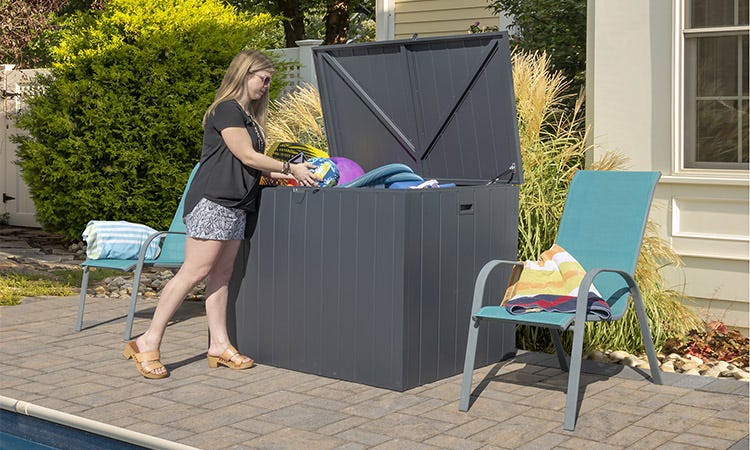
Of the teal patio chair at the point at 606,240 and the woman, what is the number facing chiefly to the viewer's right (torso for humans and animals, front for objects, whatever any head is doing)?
1

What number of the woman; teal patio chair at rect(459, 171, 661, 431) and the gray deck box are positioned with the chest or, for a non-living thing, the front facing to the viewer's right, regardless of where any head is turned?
1

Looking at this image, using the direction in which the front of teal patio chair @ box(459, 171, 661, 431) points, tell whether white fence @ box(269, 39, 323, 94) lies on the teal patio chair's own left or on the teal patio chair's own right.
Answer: on the teal patio chair's own right

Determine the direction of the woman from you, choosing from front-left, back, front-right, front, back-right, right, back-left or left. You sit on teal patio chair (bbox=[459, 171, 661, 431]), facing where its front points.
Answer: front-right

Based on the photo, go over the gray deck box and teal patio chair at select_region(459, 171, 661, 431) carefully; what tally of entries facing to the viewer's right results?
0

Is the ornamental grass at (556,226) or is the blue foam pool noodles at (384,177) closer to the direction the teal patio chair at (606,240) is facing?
the blue foam pool noodles

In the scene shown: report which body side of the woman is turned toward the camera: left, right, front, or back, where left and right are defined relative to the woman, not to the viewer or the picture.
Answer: right

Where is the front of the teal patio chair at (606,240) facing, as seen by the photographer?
facing the viewer and to the left of the viewer

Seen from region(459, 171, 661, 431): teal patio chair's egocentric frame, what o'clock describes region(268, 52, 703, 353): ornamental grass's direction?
The ornamental grass is roughly at 4 o'clock from the teal patio chair.

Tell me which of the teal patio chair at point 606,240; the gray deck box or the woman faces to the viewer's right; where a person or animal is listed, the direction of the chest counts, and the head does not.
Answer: the woman

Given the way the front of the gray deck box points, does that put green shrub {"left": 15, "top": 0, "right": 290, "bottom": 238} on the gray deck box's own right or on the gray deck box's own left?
on the gray deck box's own right

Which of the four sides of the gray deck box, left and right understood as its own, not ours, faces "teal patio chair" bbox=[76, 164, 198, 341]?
right
